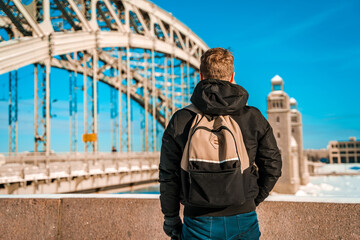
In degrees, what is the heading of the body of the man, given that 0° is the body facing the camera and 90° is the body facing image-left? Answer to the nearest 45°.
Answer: approximately 180°

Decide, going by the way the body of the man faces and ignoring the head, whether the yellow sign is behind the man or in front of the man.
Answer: in front

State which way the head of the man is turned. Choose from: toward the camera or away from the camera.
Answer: away from the camera
